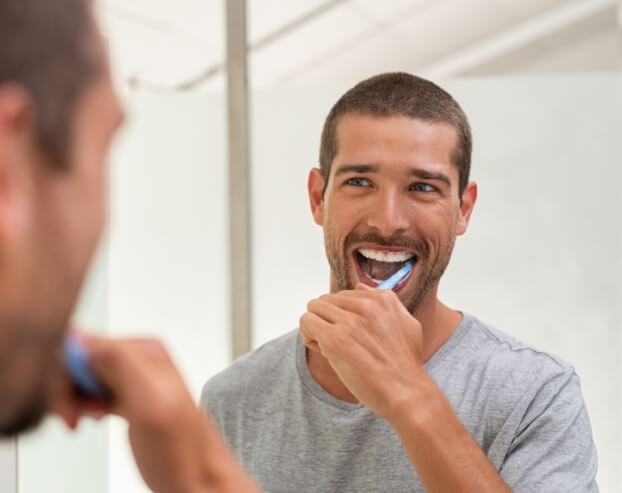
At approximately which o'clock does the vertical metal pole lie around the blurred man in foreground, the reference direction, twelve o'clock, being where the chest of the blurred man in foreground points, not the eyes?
The vertical metal pole is roughly at 11 o'clock from the blurred man in foreground.

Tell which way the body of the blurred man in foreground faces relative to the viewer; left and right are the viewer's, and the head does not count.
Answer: facing away from the viewer and to the right of the viewer

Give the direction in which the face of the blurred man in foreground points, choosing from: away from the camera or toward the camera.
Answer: away from the camera
